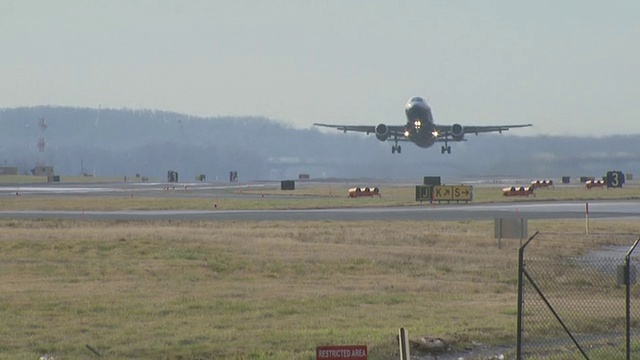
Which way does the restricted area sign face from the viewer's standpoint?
toward the camera

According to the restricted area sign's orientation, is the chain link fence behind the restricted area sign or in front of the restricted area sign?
behind
